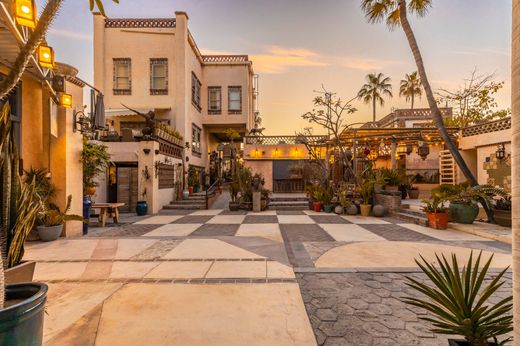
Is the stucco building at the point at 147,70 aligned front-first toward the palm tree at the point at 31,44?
yes

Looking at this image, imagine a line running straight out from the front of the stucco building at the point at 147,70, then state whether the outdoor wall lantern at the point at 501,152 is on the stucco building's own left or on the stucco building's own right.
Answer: on the stucco building's own left

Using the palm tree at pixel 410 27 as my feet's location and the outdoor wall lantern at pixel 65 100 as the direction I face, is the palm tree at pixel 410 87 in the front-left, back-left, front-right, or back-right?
back-right

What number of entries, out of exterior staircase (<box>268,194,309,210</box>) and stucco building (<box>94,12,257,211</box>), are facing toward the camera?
2
